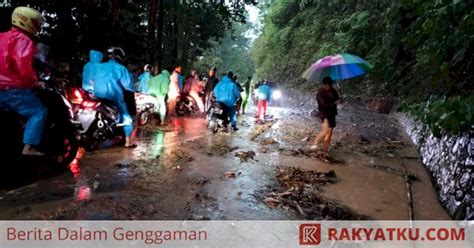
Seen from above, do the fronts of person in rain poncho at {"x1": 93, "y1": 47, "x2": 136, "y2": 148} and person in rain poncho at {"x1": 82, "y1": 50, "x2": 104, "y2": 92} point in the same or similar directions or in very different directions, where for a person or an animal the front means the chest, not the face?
same or similar directions

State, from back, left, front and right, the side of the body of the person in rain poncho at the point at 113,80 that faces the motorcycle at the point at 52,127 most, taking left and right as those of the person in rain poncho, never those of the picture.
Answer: back

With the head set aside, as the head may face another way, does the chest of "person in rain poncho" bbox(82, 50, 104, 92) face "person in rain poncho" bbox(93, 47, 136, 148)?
no

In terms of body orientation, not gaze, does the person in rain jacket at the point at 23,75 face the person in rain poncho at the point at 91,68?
yes

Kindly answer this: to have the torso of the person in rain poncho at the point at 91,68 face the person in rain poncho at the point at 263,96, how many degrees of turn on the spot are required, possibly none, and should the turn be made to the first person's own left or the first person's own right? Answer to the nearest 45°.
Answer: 0° — they already face them

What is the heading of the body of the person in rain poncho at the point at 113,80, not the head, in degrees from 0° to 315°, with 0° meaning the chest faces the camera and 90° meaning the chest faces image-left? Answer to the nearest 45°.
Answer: approximately 225°

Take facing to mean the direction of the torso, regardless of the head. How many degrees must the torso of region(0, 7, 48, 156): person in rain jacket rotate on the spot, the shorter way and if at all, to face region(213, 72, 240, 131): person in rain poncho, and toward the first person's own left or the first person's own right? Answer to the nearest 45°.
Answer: approximately 45° to the first person's own left

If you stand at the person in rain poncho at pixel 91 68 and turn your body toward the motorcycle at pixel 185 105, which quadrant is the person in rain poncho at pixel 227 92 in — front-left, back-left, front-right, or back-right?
front-right

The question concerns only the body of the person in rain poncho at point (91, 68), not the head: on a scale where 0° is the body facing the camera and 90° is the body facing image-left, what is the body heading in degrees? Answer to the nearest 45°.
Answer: approximately 225°

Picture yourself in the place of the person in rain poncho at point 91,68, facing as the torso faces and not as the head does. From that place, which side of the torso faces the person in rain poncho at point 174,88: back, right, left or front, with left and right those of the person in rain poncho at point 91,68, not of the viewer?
front

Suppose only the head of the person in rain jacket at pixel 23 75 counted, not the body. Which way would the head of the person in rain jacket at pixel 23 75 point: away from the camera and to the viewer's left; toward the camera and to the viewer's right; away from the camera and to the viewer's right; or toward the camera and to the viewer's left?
away from the camera and to the viewer's right

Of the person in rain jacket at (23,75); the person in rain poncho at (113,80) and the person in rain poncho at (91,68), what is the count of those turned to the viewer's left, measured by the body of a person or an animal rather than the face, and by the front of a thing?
0

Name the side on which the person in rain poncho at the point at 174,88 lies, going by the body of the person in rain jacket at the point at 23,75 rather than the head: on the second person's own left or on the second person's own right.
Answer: on the second person's own left

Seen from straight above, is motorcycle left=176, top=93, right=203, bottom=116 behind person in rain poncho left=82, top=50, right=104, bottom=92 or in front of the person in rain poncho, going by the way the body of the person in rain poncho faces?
in front

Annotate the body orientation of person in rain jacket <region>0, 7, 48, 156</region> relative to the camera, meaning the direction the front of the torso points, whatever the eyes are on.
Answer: to the viewer's right

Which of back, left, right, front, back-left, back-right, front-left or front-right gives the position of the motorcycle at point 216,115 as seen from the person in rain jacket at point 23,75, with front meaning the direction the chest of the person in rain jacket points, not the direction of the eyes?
front-left
